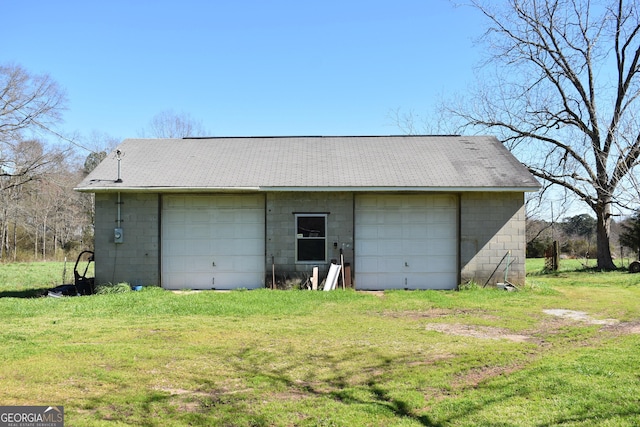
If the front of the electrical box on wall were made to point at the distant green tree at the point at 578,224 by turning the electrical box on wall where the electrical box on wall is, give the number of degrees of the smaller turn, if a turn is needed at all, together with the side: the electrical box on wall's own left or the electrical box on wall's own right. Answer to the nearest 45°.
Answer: approximately 135° to the electrical box on wall's own left

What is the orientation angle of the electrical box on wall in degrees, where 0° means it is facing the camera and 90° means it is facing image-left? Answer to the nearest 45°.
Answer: approximately 0°
